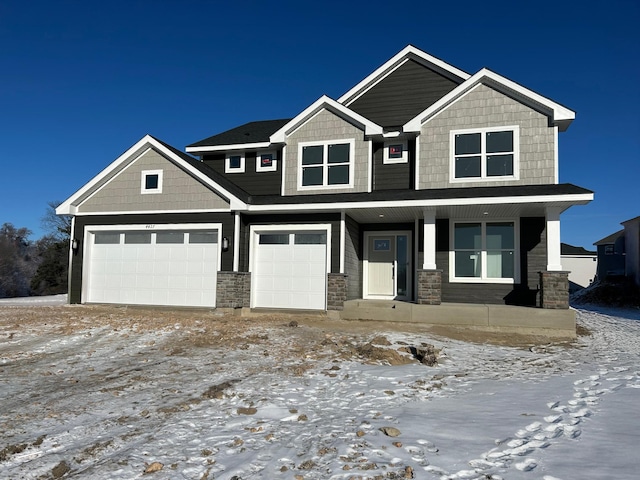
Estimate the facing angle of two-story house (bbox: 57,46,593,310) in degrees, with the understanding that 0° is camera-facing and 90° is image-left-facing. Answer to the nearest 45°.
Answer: approximately 0°

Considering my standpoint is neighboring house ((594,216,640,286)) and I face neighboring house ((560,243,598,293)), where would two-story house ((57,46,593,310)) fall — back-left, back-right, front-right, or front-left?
back-left

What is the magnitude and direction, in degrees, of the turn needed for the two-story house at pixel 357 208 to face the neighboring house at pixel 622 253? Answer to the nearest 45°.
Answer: approximately 135° to its left

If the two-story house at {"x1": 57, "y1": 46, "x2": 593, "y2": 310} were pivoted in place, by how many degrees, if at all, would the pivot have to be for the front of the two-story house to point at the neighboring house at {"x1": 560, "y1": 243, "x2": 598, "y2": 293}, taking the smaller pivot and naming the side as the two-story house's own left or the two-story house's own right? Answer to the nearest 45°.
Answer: approximately 135° to the two-story house's own left
